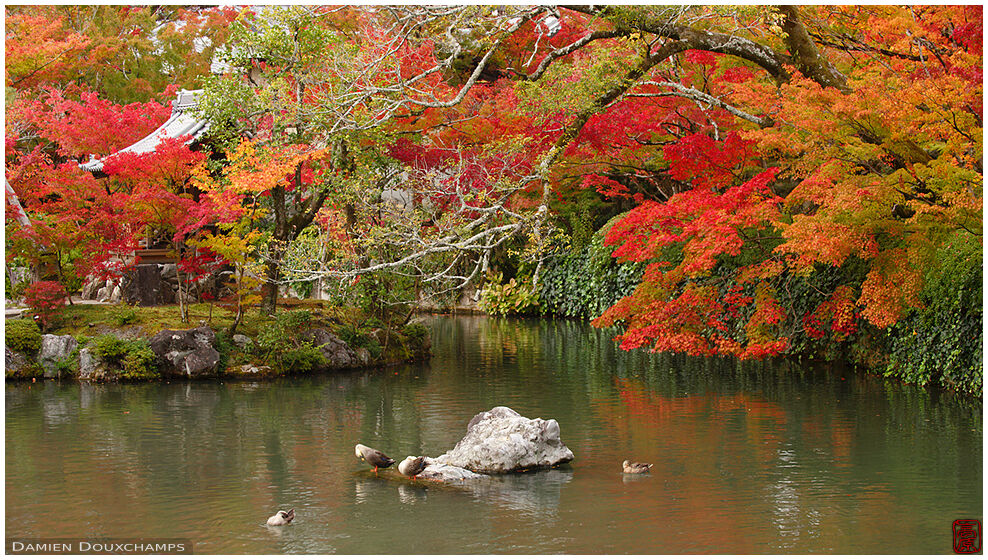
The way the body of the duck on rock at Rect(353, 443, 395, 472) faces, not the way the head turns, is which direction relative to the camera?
to the viewer's left

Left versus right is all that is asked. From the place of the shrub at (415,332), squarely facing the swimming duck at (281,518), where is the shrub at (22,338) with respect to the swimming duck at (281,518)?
right

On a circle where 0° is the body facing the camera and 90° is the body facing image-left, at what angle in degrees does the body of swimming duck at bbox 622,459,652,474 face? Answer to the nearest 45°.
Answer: approximately 90°

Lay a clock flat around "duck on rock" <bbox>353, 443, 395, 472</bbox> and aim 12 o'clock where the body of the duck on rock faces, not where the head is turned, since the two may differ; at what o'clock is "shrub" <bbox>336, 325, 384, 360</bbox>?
The shrub is roughly at 3 o'clock from the duck on rock.

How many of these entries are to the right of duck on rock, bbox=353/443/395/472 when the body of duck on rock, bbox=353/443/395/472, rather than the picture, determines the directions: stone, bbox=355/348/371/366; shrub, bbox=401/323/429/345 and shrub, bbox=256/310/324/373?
3

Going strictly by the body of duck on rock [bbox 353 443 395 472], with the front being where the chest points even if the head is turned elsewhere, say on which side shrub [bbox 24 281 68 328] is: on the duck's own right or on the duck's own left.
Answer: on the duck's own right

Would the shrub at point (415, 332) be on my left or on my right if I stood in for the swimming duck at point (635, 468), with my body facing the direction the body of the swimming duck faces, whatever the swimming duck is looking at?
on my right
